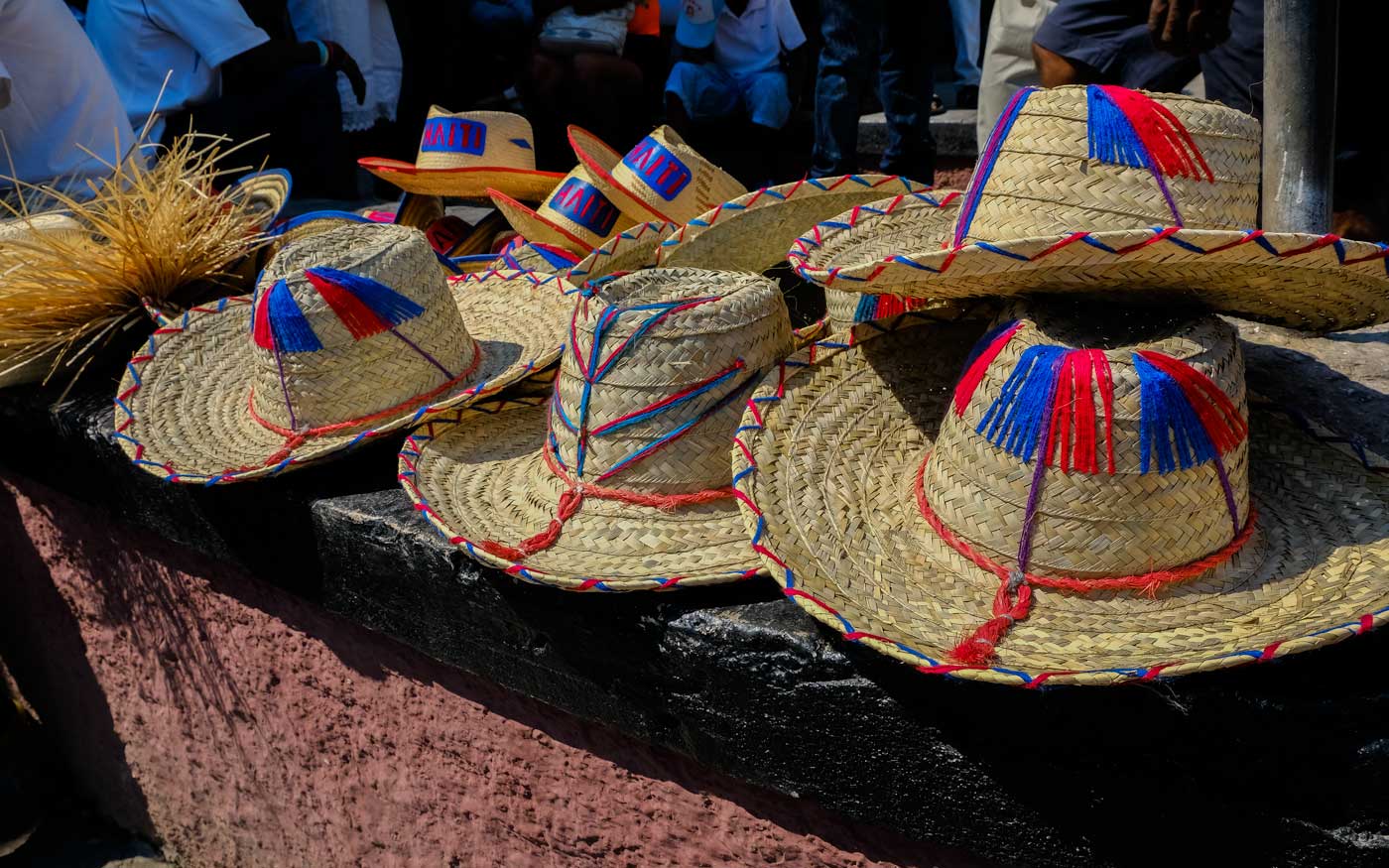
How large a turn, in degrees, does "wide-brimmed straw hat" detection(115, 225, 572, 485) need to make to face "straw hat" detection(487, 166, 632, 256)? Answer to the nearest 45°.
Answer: approximately 180°

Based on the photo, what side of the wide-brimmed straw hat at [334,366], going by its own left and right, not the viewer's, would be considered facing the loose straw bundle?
right

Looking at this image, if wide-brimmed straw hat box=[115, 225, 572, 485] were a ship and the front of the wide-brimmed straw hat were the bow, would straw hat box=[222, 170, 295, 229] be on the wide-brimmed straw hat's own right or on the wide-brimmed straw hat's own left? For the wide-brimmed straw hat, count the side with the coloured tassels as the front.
on the wide-brimmed straw hat's own right

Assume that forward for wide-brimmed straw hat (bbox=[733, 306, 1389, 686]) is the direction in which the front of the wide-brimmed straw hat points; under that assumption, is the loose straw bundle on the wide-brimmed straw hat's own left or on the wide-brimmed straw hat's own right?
on the wide-brimmed straw hat's own right

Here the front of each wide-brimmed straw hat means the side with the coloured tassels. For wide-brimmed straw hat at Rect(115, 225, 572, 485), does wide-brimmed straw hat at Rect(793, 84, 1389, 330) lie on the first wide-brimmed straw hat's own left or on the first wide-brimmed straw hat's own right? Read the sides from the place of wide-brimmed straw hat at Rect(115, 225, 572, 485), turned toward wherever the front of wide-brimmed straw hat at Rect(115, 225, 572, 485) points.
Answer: on the first wide-brimmed straw hat's own left

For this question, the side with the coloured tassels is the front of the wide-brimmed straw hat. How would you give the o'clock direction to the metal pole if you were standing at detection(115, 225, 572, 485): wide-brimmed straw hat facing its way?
The metal pole is roughly at 8 o'clock from the wide-brimmed straw hat.
